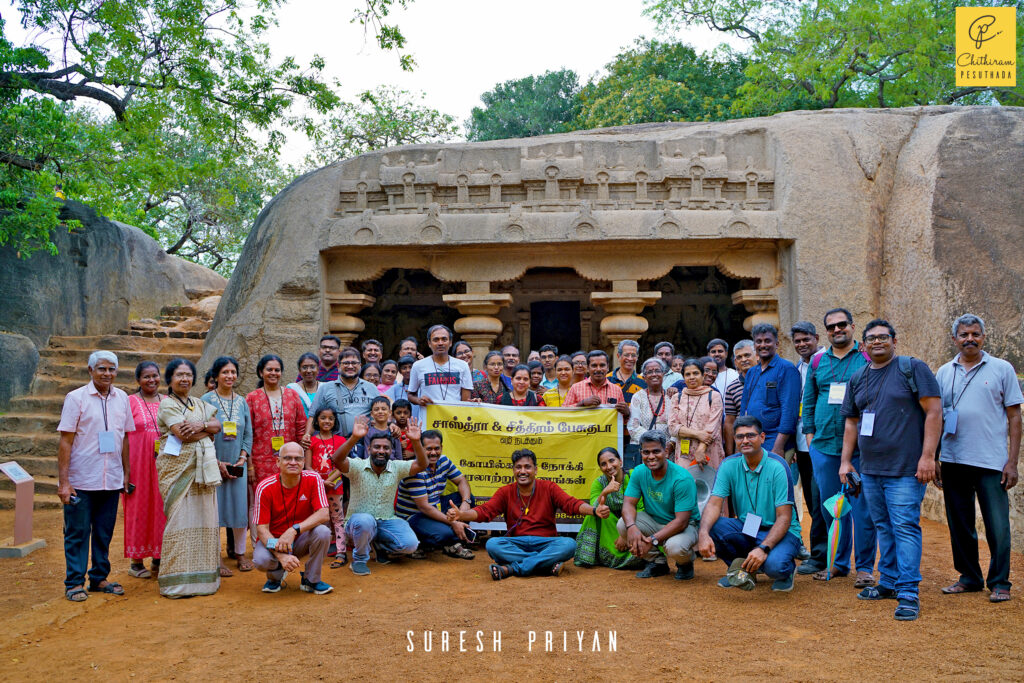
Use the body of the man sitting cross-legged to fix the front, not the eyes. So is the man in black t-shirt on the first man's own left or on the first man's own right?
on the first man's own left

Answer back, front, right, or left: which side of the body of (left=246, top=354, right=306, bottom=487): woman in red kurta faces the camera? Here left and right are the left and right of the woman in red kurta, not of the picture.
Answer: front

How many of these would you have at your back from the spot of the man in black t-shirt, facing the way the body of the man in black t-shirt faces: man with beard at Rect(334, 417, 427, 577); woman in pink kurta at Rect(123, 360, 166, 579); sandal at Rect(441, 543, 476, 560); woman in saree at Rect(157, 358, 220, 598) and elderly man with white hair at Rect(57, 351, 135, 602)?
0

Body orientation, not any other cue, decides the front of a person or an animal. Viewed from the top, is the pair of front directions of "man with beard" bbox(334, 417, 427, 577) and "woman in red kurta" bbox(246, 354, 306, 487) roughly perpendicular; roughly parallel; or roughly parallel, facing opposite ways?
roughly parallel

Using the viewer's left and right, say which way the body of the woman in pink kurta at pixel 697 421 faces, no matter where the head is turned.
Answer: facing the viewer

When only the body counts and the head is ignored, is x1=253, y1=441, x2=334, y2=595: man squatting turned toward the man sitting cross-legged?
no

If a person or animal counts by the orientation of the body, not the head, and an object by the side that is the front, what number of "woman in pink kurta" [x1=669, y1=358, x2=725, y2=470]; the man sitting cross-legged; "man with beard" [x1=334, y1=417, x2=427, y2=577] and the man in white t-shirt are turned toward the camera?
4

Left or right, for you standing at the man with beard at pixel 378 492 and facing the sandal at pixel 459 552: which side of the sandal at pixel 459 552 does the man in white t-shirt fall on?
left

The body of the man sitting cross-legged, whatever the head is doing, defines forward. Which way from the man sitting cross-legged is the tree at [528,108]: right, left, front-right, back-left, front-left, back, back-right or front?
back

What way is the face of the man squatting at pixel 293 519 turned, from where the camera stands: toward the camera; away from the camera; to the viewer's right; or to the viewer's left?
toward the camera

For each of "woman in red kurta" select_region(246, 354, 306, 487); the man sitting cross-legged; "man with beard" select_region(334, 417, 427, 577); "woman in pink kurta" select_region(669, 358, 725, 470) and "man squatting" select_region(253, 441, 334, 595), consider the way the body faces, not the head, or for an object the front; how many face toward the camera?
5

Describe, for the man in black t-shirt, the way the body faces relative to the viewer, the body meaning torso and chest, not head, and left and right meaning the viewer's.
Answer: facing the viewer and to the left of the viewer

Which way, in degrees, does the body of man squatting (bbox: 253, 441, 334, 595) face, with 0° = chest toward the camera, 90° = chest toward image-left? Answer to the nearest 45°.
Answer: approximately 0°

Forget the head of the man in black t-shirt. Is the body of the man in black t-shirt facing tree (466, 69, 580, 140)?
no

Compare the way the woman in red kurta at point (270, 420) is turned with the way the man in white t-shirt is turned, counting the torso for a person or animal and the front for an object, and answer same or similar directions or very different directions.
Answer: same or similar directions

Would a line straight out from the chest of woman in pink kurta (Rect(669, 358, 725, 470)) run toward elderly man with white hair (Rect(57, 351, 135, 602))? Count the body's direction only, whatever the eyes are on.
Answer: no

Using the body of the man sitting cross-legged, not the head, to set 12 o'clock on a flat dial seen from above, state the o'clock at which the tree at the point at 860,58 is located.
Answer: The tree is roughly at 7 o'clock from the man sitting cross-legged.

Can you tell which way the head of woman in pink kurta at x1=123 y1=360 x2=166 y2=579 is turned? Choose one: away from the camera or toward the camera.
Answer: toward the camera
